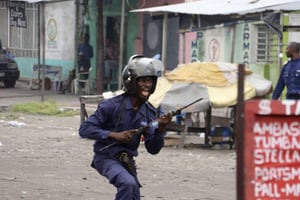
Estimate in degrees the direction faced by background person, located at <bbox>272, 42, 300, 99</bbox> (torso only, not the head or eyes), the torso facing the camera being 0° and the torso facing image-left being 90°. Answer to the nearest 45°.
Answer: approximately 45°

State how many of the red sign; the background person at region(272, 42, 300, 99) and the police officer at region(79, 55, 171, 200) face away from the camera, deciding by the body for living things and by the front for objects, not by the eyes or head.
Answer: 0

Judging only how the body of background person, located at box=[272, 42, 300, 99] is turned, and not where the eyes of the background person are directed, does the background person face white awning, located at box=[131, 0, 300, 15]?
no

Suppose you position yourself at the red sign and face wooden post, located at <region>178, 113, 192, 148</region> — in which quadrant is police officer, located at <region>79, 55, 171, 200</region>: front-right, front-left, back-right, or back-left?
front-left

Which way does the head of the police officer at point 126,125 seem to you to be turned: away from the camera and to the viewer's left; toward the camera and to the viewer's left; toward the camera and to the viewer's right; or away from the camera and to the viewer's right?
toward the camera and to the viewer's right

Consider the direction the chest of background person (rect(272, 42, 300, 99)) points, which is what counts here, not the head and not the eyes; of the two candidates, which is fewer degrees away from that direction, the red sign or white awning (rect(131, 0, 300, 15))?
the red sign

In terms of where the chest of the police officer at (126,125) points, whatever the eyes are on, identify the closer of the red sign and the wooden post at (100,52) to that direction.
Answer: the red sign

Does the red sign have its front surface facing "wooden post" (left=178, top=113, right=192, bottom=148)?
no

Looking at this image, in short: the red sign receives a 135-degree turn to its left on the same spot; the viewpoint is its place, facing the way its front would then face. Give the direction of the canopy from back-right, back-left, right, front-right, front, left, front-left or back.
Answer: front-left

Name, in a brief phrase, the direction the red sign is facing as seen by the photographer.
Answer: facing the viewer

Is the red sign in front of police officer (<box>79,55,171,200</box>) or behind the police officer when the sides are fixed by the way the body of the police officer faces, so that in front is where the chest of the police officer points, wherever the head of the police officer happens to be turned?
in front

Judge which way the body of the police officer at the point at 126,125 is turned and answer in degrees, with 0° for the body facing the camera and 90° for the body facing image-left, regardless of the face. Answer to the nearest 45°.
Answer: approximately 315°

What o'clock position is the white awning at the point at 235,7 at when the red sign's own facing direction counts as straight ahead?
The white awning is roughly at 6 o'clock from the red sign.

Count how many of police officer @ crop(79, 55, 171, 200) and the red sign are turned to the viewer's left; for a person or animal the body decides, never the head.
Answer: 0

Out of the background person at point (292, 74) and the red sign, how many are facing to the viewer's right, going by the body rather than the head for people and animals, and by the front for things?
0
